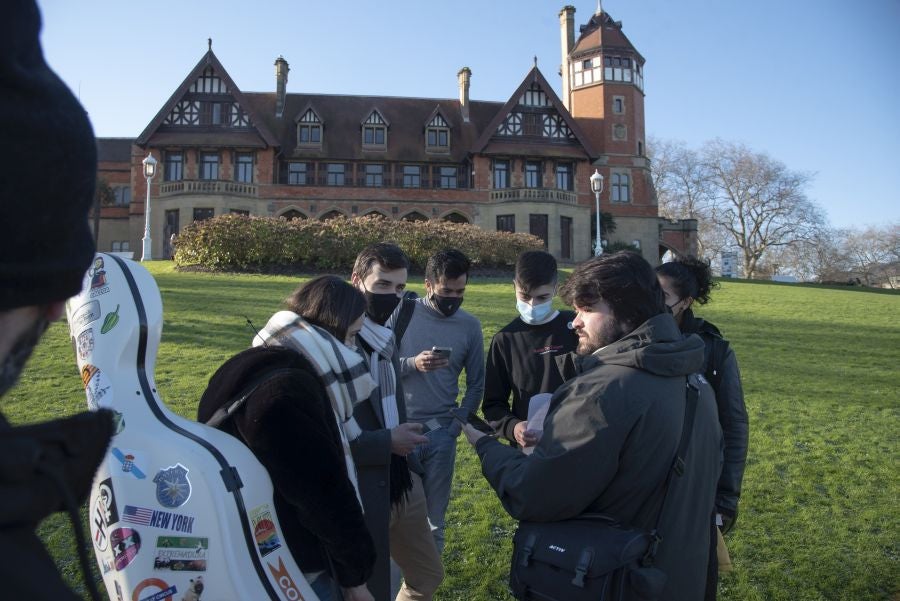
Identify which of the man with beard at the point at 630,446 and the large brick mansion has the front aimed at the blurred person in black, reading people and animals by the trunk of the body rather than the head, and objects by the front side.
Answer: the large brick mansion

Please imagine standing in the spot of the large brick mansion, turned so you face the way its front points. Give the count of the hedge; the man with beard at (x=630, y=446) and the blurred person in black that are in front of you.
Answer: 3

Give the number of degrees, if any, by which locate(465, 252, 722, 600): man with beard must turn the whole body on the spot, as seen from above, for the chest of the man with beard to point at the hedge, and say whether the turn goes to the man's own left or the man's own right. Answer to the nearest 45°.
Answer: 0° — they already face it

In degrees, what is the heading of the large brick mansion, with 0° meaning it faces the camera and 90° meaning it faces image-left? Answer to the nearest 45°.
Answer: approximately 0°

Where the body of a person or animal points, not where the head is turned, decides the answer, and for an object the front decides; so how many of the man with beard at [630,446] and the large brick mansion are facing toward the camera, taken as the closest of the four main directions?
1

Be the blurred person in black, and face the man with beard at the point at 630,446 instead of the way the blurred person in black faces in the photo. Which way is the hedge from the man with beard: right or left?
left

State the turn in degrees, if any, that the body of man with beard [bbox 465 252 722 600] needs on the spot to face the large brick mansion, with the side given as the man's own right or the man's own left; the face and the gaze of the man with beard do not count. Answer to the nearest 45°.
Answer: approximately 45° to the man's own right

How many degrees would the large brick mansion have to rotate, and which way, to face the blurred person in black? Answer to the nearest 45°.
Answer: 0° — it already faces them

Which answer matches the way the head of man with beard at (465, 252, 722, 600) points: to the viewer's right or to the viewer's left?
to the viewer's left

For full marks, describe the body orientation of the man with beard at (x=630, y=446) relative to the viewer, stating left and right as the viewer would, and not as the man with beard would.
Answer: facing away from the viewer and to the left of the viewer
